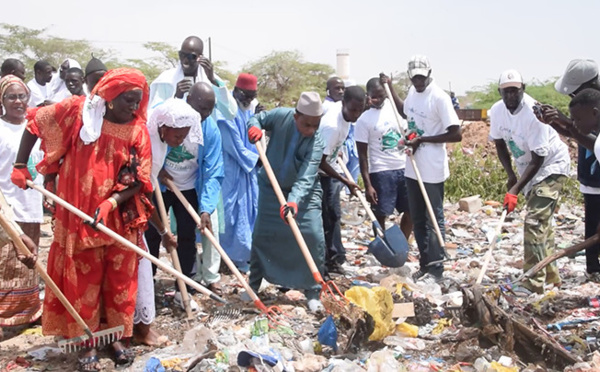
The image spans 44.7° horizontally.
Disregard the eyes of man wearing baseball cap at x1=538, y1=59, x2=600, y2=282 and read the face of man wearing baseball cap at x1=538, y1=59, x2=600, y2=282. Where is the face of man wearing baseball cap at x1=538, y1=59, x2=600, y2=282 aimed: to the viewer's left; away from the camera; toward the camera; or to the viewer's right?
to the viewer's left

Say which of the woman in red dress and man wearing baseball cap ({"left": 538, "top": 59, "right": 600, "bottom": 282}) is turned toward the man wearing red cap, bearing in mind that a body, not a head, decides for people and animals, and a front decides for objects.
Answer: the man wearing baseball cap

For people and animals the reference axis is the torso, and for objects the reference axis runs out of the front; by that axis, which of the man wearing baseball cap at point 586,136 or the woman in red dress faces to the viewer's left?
the man wearing baseball cap

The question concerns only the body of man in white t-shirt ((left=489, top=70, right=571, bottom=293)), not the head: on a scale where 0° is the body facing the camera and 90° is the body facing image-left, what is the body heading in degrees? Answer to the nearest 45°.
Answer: approximately 45°

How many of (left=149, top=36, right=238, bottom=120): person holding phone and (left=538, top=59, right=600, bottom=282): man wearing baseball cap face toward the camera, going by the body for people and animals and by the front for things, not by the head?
1

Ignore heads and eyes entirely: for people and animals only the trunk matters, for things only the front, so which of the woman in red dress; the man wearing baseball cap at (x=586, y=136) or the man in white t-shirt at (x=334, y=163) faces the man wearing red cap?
the man wearing baseball cap

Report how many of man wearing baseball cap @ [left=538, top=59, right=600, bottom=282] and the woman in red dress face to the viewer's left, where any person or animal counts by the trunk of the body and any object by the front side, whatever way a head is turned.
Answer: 1

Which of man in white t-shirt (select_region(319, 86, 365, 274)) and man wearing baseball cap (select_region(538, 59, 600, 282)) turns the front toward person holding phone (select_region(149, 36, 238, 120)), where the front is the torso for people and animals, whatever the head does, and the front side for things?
the man wearing baseball cap

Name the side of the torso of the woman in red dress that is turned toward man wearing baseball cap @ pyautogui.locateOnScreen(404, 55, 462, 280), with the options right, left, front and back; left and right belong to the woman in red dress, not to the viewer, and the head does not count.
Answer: left
